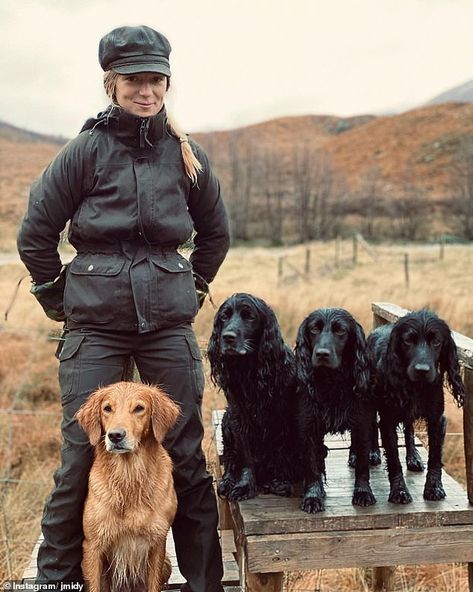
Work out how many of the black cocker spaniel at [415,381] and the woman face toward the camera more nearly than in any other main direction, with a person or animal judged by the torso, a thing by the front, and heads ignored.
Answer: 2

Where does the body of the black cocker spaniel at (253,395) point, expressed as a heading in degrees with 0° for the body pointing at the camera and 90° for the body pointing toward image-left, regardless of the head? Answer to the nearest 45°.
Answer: approximately 45°

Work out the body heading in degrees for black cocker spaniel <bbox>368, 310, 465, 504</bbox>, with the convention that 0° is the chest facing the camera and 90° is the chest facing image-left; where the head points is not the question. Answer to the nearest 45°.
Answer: approximately 0°

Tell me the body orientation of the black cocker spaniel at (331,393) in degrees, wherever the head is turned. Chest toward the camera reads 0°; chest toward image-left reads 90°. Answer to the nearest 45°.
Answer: approximately 0°
